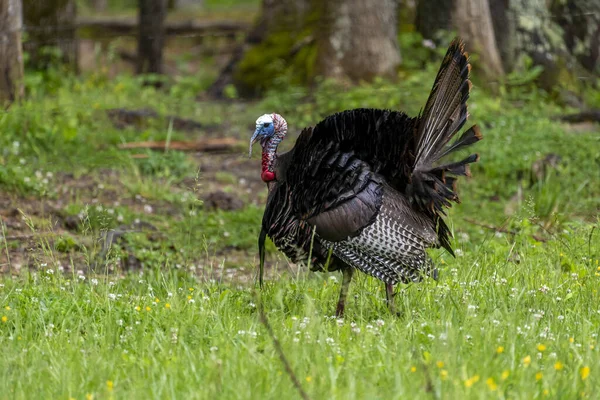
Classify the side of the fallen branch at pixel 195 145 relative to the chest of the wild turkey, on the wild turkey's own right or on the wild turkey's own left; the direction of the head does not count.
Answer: on the wild turkey's own right

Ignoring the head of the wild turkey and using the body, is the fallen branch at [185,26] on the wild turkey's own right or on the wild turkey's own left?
on the wild turkey's own right

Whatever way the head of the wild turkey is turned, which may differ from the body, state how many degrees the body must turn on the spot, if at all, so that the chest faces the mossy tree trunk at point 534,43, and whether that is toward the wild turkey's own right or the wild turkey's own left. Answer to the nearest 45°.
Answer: approximately 90° to the wild turkey's own right

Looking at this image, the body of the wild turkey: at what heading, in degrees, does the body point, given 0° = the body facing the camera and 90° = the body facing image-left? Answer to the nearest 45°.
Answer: approximately 90°

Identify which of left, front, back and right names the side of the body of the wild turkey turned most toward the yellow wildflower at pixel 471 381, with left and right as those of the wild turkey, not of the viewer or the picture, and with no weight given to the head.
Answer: left

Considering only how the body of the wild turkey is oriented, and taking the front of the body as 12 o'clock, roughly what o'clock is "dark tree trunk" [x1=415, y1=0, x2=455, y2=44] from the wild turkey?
The dark tree trunk is roughly at 3 o'clock from the wild turkey.

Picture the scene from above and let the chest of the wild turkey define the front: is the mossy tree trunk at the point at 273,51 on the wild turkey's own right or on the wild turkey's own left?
on the wild turkey's own right

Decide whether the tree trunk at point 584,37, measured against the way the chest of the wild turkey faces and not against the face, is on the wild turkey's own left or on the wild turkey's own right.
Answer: on the wild turkey's own right

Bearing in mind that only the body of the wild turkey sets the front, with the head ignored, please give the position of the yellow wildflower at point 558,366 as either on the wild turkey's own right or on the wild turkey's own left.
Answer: on the wild turkey's own left

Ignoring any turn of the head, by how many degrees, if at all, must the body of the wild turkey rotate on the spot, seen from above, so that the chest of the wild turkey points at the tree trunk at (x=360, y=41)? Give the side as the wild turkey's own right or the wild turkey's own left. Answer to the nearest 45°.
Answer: approximately 90° to the wild turkey's own right

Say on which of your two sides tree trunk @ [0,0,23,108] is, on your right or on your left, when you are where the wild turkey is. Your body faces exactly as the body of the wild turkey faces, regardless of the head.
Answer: on your right

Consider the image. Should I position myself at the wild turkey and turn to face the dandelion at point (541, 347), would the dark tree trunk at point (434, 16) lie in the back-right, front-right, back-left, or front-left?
back-left
